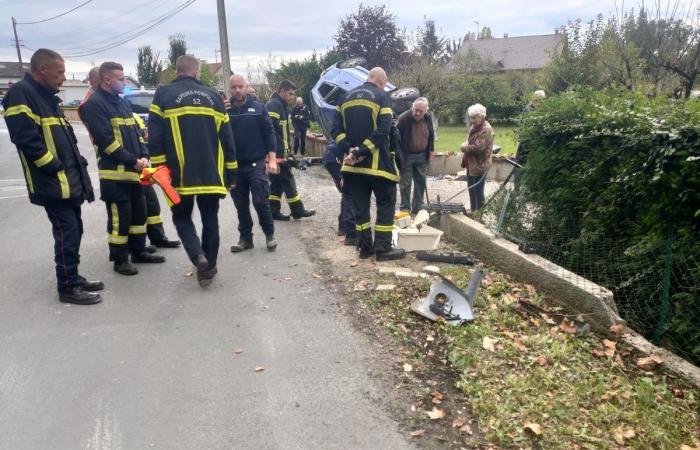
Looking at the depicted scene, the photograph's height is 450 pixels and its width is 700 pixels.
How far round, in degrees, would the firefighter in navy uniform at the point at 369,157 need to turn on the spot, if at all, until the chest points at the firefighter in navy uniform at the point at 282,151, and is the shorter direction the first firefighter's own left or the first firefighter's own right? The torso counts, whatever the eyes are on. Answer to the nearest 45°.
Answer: approximately 90° to the first firefighter's own left

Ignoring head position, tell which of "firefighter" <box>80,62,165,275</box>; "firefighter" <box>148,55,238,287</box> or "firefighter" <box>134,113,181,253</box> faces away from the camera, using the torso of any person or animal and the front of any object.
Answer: "firefighter" <box>148,55,238,287</box>

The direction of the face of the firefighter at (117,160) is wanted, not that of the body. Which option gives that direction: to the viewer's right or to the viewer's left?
to the viewer's right

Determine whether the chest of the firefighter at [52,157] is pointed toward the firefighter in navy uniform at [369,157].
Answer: yes

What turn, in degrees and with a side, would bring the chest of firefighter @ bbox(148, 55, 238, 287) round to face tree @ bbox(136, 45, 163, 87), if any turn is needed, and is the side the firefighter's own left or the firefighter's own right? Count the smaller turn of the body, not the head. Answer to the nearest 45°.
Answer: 0° — they already face it

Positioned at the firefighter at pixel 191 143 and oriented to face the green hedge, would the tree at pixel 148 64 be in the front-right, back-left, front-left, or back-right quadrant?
back-left

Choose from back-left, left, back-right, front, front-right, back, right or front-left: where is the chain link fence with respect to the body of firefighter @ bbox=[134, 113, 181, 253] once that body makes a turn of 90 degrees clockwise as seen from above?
front-left

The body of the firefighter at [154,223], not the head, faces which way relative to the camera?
to the viewer's right

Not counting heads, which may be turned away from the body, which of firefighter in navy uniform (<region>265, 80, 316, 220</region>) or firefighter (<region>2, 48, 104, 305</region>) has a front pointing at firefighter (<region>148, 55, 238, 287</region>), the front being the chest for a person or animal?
firefighter (<region>2, 48, 104, 305</region>)

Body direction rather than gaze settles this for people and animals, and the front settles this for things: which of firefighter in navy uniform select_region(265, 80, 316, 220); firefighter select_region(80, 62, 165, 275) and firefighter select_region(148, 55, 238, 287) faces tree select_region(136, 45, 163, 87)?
firefighter select_region(148, 55, 238, 287)

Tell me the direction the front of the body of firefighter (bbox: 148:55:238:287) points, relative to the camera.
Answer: away from the camera

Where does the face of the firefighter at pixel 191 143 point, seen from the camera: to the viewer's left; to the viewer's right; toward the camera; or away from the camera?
away from the camera

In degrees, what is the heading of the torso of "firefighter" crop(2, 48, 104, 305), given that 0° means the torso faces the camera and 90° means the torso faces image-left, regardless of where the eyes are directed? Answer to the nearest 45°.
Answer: approximately 270°
